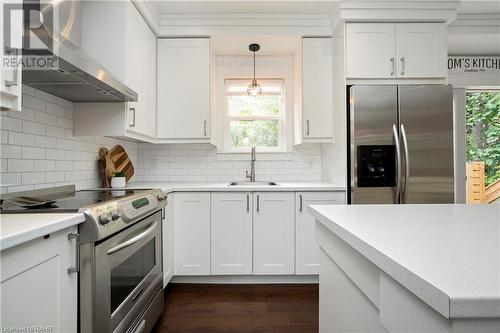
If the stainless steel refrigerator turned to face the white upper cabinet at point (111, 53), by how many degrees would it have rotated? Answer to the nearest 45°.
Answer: approximately 45° to its right

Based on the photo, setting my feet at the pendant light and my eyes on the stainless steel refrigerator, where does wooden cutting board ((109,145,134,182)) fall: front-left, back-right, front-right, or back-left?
back-right

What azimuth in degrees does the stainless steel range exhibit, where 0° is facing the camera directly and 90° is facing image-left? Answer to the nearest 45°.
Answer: approximately 315°

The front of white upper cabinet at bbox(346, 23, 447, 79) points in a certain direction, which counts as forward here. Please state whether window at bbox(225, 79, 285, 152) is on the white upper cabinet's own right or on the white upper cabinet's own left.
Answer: on the white upper cabinet's own right

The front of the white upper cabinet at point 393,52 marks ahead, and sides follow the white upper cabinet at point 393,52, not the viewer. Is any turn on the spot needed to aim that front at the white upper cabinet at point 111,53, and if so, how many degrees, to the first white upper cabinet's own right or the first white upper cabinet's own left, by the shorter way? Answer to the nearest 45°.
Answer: approximately 45° to the first white upper cabinet's own right

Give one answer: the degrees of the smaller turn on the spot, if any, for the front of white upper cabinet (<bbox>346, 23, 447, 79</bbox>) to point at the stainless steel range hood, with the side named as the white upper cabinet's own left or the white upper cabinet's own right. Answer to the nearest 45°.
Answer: approximately 45° to the white upper cabinet's own right

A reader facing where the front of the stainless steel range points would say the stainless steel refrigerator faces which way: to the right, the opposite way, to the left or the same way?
to the right

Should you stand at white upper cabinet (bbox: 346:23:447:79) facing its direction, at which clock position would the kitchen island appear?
The kitchen island is roughly at 12 o'clock from the white upper cabinet.

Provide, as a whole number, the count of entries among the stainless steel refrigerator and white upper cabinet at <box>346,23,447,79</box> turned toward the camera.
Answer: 2

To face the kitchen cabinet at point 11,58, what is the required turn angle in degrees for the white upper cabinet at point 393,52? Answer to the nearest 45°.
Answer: approximately 45° to its right
